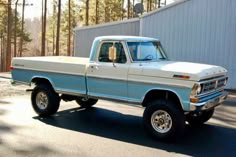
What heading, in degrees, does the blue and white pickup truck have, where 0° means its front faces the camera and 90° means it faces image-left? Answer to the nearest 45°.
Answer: approximately 315°

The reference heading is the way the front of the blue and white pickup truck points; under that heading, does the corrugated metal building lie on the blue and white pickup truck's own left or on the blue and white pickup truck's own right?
on the blue and white pickup truck's own left
